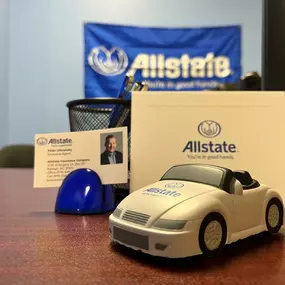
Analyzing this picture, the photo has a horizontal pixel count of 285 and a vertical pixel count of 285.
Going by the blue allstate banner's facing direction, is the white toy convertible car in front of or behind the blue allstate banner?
in front

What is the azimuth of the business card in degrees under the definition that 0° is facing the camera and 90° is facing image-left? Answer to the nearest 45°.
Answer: approximately 0°

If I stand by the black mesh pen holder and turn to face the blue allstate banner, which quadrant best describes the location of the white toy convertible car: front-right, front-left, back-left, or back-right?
back-right

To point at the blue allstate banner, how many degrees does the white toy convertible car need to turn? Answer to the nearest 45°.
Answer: approximately 135° to its right

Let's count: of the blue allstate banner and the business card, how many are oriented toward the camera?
2

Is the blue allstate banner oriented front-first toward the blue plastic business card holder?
yes

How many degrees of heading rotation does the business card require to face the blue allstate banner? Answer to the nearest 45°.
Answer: approximately 180°
